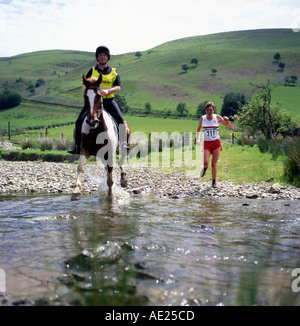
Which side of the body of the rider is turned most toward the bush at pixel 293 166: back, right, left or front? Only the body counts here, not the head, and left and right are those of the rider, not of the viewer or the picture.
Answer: left

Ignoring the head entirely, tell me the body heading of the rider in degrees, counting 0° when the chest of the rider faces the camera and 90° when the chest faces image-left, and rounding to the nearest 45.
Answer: approximately 0°

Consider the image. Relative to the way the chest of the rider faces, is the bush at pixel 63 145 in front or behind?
behind
